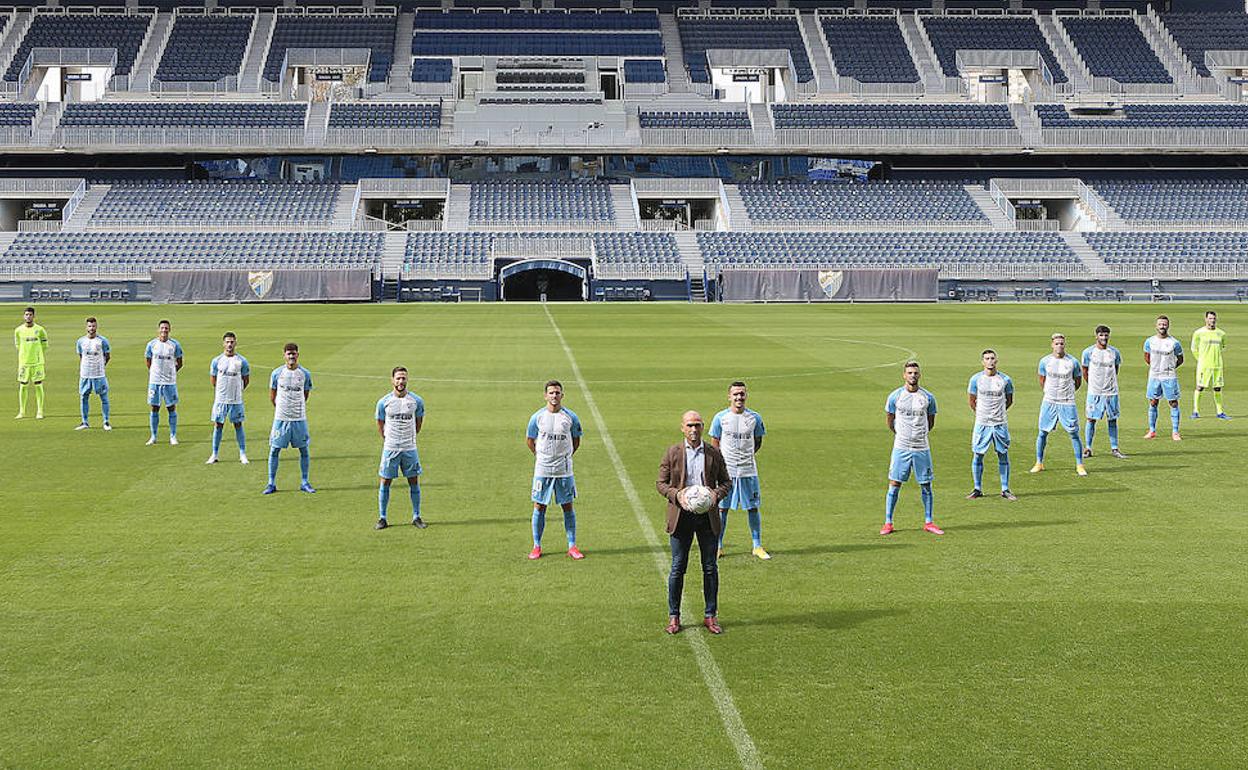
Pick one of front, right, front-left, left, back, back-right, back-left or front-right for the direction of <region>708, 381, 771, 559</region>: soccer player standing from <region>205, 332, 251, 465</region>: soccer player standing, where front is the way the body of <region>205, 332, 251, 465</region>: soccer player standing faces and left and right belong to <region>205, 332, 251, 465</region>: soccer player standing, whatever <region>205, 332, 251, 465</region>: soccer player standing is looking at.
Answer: front-left

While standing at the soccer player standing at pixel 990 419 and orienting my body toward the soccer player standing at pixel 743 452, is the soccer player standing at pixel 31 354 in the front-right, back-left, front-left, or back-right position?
front-right

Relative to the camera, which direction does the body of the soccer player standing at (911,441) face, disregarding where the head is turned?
toward the camera

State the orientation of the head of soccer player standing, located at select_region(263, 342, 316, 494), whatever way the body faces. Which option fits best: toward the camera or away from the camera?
toward the camera

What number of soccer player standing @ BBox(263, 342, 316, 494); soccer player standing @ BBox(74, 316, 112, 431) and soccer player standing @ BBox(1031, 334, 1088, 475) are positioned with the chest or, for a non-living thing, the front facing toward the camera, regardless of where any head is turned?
3

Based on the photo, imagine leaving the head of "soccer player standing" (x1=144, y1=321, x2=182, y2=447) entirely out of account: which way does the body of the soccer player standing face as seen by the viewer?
toward the camera

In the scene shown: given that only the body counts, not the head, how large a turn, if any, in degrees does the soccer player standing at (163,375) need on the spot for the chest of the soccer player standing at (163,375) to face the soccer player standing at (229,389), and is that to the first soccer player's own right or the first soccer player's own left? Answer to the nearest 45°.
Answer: approximately 45° to the first soccer player's own left

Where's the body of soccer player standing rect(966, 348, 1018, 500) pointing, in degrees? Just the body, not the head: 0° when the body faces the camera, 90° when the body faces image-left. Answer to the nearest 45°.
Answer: approximately 0°

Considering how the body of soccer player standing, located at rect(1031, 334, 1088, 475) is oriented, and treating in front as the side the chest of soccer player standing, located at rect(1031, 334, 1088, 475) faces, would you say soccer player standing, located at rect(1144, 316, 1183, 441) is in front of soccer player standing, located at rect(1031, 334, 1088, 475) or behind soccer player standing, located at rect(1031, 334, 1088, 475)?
behind

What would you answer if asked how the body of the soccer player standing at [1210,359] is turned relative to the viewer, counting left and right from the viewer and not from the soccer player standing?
facing the viewer

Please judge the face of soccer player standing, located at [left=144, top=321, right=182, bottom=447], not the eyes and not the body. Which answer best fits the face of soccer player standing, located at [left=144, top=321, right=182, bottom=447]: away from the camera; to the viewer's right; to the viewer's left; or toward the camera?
toward the camera

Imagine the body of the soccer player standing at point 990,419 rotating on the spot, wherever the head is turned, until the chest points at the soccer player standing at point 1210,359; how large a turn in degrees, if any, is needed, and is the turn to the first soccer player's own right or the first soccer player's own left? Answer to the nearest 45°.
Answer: approximately 135° to the first soccer player's own left
